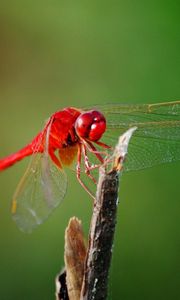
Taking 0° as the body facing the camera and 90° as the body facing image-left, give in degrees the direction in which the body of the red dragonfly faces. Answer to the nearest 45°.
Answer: approximately 315°
